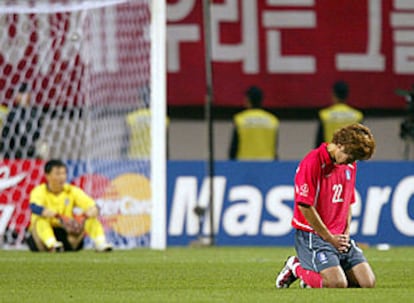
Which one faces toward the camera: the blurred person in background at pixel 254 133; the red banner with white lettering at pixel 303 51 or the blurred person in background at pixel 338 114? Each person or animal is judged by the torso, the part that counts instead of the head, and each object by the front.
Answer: the red banner with white lettering

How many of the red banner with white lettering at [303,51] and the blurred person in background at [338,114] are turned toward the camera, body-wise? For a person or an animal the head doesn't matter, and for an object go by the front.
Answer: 1

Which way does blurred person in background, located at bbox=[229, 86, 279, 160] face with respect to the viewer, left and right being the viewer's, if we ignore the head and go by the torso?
facing away from the viewer

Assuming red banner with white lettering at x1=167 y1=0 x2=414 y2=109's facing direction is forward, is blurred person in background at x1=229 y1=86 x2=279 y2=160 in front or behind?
in front

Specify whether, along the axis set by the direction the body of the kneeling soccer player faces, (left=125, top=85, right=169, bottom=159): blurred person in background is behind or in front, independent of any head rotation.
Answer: behind

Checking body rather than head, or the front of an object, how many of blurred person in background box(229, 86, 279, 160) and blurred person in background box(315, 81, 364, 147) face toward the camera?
0

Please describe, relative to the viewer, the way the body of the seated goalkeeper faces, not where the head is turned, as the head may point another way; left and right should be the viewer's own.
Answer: facing the viewer and to the right of the viewer

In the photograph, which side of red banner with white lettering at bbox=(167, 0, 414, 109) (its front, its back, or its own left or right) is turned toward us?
front

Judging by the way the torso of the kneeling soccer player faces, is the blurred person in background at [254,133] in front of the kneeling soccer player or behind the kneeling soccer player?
behind

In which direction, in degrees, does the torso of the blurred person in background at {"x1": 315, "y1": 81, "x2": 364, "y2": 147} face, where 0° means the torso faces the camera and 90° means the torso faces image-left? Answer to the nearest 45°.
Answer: approximately 180°

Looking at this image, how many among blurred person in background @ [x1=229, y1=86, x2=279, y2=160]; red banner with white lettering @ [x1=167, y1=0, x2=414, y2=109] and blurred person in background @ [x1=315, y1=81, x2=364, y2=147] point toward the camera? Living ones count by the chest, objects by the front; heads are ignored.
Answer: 1

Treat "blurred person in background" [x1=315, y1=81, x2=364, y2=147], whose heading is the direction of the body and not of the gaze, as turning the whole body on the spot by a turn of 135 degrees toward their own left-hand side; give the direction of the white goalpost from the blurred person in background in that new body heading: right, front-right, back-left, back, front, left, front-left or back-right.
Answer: front

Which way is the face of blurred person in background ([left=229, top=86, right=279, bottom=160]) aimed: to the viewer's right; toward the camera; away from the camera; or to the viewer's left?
away from the camera

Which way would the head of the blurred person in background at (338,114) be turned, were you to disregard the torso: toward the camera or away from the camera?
away from the camera
